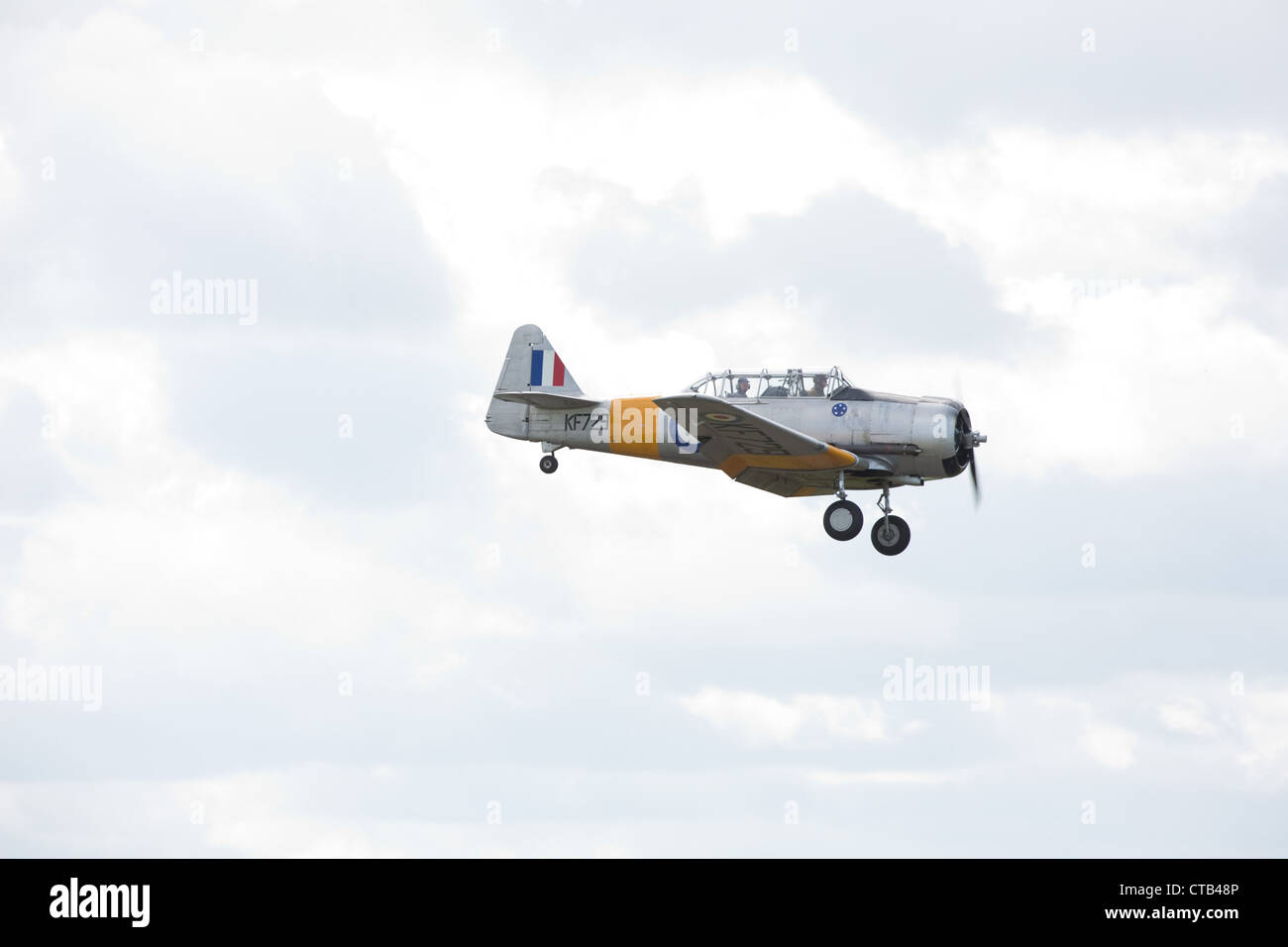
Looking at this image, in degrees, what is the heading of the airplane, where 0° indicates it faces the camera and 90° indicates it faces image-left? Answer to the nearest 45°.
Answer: approximately 270°
